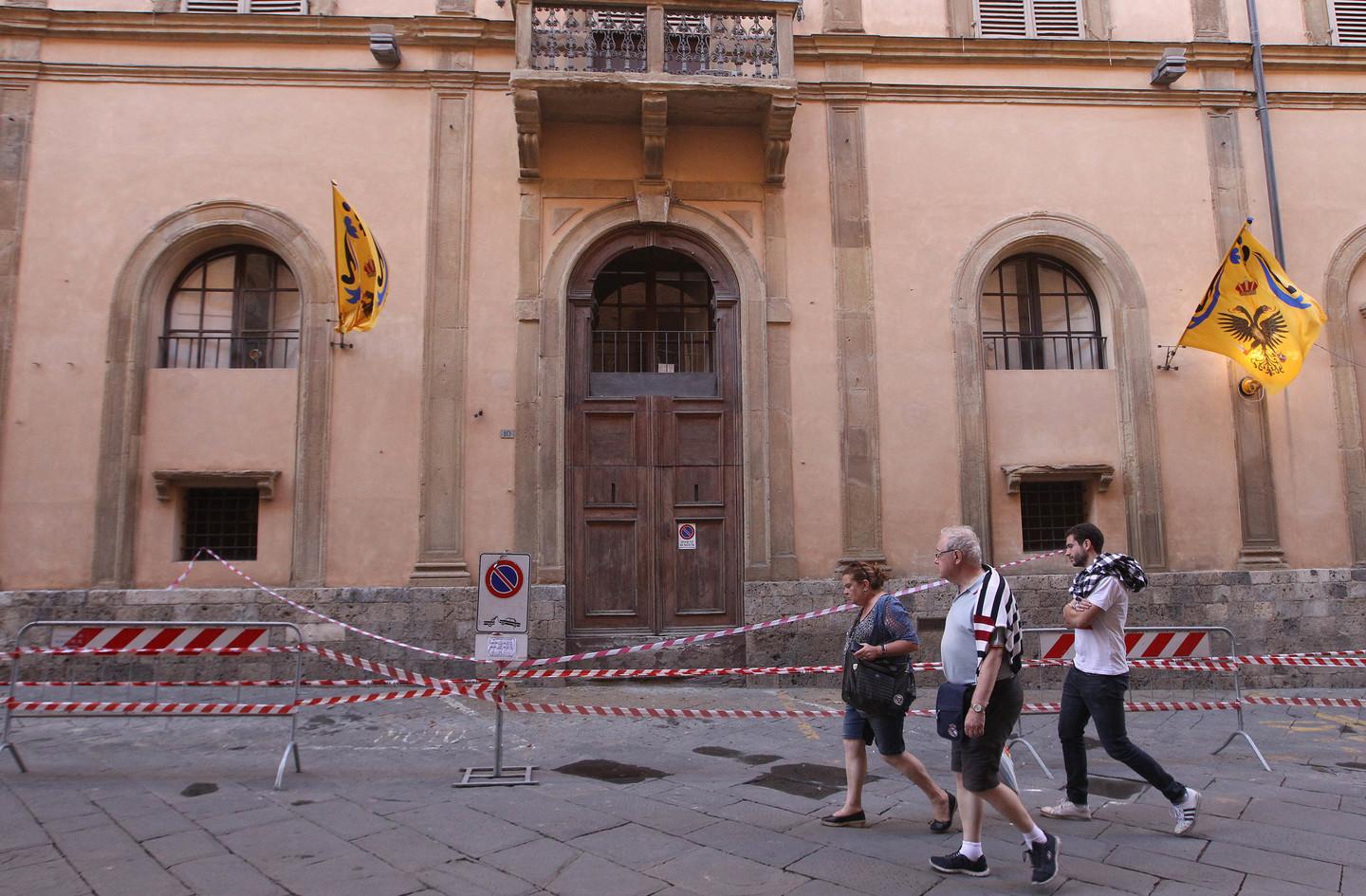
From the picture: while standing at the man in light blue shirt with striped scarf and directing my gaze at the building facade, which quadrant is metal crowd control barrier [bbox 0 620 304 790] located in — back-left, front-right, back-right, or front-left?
front-left

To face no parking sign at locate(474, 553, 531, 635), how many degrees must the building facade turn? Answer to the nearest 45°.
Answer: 0° — it already faces it

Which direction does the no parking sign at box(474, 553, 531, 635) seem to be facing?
toward the camera

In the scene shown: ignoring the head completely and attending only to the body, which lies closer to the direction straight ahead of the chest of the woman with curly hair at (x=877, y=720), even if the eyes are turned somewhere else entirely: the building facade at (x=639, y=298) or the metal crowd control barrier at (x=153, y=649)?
the metal crowd control barrier

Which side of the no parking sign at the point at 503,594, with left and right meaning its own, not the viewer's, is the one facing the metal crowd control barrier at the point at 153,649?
right

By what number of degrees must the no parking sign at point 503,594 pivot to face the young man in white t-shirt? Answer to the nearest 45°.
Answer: approximately 45° to its left

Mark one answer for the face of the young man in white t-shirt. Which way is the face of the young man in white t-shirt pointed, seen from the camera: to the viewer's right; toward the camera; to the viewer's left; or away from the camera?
to the viewer's left

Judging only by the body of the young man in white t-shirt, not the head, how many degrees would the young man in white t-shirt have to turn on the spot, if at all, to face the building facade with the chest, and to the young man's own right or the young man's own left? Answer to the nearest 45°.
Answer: approximately 45° to the young man's own right

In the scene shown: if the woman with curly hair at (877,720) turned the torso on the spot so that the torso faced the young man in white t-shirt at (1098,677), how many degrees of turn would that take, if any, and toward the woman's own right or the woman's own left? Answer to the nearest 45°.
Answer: approximately 180°

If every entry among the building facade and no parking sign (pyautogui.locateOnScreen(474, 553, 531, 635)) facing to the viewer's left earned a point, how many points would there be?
0

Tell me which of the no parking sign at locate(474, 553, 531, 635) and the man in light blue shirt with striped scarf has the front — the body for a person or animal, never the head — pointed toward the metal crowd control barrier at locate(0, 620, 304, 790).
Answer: the man in light blue shirt with striped scarf

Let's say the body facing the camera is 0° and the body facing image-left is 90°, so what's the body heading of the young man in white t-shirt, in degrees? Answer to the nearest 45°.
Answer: approximately 90°

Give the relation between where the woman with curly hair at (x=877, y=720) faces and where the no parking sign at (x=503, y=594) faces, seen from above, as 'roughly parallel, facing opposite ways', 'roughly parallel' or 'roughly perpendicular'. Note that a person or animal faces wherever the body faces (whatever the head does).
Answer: roughly perpendicular

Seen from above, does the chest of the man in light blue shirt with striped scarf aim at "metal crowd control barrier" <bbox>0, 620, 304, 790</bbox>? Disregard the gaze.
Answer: yes

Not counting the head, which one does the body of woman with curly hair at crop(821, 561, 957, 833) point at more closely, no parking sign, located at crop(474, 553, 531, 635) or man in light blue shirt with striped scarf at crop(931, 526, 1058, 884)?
the no parking sign

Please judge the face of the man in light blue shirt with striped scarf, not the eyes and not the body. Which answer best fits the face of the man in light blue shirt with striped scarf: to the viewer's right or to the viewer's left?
to the viewer's left

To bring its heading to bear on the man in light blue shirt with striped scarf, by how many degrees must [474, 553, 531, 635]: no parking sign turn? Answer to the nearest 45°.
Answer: approximately 45° to its left

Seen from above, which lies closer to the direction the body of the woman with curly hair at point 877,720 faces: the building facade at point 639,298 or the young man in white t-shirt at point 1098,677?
the building facade

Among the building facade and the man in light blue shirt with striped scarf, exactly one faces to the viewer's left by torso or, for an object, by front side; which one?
the man in light blue shirt with striped scarf

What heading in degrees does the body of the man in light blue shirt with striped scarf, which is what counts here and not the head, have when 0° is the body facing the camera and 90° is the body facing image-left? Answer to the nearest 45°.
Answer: approximately 90°
